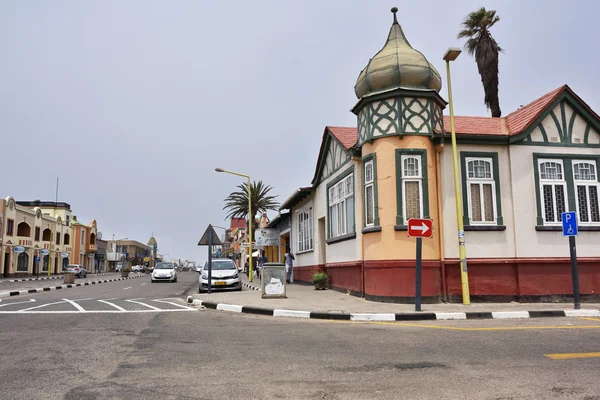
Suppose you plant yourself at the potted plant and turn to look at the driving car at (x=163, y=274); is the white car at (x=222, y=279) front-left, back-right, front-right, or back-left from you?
front-left

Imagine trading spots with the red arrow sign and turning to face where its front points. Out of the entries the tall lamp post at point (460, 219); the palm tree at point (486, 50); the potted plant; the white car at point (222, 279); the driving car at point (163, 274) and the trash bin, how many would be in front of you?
0

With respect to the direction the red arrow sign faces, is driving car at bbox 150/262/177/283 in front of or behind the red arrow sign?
behind

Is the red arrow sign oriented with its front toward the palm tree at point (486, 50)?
no

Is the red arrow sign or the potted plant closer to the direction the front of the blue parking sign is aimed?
the red arrow sign

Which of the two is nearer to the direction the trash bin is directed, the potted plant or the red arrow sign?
the red arrow sign

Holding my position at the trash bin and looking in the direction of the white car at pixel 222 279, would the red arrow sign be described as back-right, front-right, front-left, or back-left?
back-right

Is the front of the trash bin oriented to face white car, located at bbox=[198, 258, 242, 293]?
no

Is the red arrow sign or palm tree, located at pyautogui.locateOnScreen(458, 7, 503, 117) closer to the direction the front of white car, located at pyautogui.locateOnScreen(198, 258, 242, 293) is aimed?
the red arrow sign

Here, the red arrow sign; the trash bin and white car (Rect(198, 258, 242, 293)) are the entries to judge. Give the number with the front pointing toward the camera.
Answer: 3

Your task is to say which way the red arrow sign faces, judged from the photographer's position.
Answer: facing the viewer

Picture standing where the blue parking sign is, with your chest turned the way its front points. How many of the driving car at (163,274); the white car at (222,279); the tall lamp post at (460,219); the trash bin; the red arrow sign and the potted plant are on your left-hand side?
0

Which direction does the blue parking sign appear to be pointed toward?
toward the camera

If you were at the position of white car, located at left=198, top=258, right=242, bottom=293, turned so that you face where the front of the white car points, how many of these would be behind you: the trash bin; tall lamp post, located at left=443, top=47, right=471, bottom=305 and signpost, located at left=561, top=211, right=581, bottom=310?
0

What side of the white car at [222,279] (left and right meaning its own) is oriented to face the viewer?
front

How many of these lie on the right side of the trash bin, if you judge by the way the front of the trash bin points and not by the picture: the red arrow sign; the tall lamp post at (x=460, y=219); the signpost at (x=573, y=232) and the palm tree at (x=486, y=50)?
0

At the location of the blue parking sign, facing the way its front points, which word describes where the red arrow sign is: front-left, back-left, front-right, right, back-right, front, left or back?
front-right

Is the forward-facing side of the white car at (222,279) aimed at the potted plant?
no

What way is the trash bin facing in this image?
toward the camera
